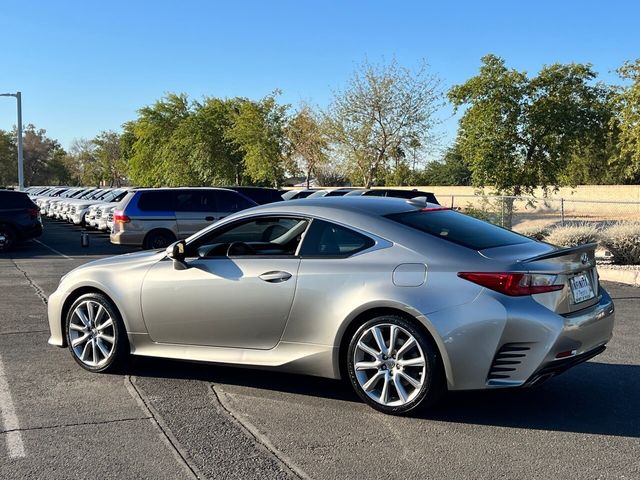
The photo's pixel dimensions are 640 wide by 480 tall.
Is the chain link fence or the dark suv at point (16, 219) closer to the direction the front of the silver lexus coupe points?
the dark suv

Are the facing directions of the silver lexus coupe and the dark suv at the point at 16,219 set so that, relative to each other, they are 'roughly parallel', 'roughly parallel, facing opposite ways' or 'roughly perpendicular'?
roughly parallel

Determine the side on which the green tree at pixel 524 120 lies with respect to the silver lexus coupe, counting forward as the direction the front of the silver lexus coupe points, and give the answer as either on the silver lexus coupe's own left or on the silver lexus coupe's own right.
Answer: on the silver lexus coupe's own right

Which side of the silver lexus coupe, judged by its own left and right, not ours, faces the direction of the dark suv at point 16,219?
front

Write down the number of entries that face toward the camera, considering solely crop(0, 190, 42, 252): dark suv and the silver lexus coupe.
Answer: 0

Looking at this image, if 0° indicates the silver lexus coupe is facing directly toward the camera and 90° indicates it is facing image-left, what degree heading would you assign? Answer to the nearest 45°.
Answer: approximately 135°
